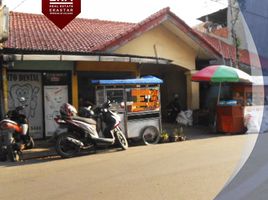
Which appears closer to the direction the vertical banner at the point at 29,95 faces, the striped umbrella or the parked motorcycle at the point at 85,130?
the parked motorcycle

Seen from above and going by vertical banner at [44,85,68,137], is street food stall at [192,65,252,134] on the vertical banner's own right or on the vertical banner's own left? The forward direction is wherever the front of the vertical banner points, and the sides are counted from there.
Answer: on the vertical banner's own left

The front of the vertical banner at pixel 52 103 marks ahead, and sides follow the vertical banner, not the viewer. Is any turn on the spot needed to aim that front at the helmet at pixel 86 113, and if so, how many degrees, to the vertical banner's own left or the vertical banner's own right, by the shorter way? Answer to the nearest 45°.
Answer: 0° — it already faces it

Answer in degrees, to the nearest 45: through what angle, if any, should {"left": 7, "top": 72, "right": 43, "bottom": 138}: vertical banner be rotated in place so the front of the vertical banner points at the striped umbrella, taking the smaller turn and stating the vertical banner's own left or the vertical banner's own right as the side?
approximately 90° to the vertical banner's own left

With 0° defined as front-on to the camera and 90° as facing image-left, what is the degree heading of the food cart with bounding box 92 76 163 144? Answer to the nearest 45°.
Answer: approximately 0°

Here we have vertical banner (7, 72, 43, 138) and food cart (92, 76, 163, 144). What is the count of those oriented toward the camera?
2

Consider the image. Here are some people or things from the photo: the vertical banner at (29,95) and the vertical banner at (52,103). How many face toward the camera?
2

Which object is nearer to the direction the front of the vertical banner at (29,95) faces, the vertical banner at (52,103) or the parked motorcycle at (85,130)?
the parked motorcycle

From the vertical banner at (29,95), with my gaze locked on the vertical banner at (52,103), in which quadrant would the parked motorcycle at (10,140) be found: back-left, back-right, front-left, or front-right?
back-right

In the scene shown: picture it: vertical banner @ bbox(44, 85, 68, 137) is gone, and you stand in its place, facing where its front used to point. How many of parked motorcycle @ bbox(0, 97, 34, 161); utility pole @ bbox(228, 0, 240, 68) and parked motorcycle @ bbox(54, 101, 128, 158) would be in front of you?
2

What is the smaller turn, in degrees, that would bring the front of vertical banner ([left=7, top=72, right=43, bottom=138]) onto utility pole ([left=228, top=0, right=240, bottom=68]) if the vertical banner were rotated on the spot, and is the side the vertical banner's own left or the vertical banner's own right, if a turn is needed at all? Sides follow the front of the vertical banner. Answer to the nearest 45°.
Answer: approximately 135° to the vertical banner's own left
